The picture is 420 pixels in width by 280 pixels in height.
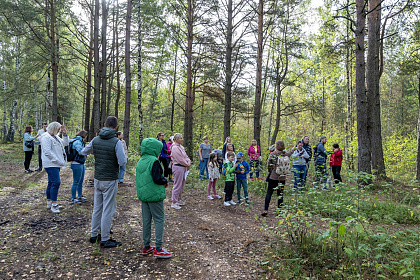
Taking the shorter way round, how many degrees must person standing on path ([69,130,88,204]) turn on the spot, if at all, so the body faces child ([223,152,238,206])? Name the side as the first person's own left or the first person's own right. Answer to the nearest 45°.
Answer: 0° — they already face them

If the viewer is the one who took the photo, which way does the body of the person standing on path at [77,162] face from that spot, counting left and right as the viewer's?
facing to the right of the viewer

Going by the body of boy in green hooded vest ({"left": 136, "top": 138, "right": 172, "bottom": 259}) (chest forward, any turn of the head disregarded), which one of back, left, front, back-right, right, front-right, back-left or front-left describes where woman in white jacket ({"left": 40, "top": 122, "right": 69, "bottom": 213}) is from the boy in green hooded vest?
left

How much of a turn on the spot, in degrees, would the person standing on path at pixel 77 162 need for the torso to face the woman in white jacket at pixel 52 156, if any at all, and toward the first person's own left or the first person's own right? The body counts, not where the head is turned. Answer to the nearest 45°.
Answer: approximately 135° to the first person's own right

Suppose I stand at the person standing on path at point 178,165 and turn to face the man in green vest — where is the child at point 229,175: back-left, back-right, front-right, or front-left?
back-left

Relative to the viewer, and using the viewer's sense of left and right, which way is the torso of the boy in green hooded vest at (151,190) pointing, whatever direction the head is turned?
facing away from the viewer and to the right of the viewer

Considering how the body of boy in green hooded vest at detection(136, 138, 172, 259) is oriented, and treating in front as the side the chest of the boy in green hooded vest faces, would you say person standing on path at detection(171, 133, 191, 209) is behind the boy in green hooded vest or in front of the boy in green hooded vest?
in front

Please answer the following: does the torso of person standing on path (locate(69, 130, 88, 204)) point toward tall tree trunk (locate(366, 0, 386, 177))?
yes
